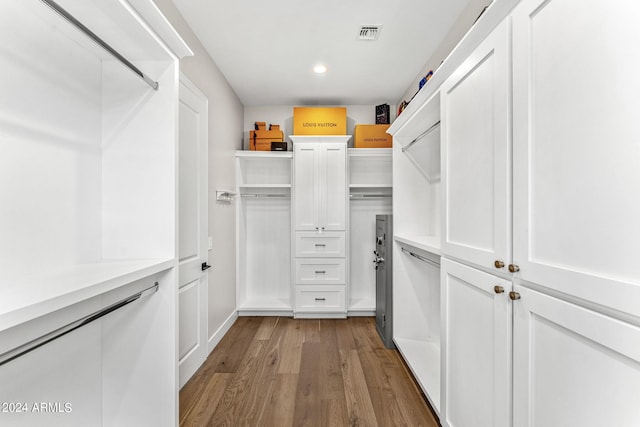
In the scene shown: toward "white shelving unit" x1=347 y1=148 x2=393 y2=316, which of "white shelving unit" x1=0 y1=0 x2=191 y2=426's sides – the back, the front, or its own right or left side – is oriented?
left

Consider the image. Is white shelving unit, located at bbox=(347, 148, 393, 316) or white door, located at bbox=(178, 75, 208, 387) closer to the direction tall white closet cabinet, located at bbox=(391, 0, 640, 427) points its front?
the white door

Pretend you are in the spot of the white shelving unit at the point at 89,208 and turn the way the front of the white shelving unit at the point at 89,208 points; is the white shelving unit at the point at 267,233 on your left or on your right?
on your left

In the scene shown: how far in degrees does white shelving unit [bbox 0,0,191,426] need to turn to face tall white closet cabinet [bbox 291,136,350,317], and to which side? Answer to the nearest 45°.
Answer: approximately 90° to its left

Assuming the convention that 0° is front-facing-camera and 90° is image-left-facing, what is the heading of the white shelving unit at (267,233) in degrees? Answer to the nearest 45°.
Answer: approximately 0°

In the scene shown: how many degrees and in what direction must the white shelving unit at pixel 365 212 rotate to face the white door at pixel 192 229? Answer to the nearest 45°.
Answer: approximately 45° to its right

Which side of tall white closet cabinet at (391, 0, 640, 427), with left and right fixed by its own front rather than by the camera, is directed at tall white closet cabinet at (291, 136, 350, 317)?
right
